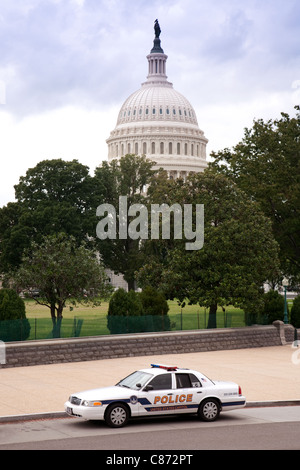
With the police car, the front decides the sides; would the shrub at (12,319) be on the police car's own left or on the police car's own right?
on the police car's own right

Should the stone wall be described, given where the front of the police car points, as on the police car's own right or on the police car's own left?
on the police car's own right

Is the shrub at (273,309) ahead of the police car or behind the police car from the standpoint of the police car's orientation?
behind

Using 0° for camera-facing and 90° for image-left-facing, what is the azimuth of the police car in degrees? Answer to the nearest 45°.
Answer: approximately 45°

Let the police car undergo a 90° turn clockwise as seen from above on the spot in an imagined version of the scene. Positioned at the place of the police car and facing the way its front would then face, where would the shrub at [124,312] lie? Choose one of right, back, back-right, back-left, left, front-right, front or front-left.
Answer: front-right

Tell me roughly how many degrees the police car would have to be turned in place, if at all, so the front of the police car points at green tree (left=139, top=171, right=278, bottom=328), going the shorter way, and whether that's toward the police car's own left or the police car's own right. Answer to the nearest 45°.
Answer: approximately 135° to the police car's own right

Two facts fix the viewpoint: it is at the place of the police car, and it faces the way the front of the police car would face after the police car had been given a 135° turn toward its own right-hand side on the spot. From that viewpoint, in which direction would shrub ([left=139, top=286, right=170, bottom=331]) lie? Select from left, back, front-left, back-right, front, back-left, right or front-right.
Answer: front

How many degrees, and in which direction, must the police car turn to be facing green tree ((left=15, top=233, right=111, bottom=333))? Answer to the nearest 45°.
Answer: approximately 135° to its right

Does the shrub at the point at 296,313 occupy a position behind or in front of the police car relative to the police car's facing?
behind
